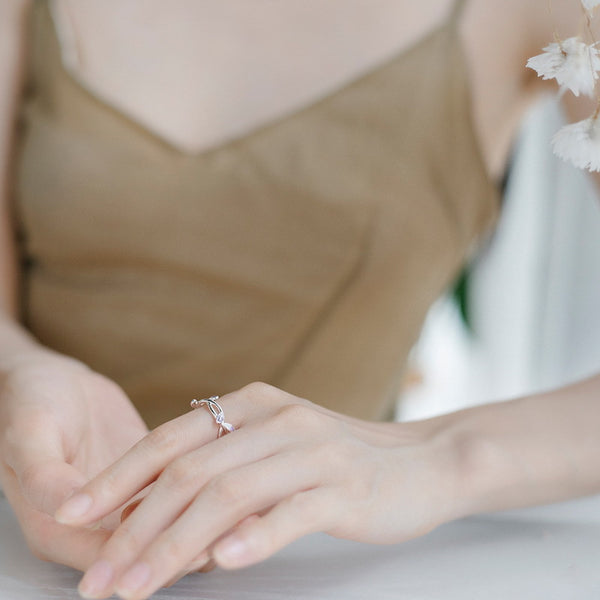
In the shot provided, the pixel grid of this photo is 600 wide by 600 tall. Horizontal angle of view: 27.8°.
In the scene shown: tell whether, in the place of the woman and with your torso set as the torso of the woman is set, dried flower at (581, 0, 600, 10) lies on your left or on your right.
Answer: on your left

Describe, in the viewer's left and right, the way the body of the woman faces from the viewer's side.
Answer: facing the viewer and to the left of the viewer
